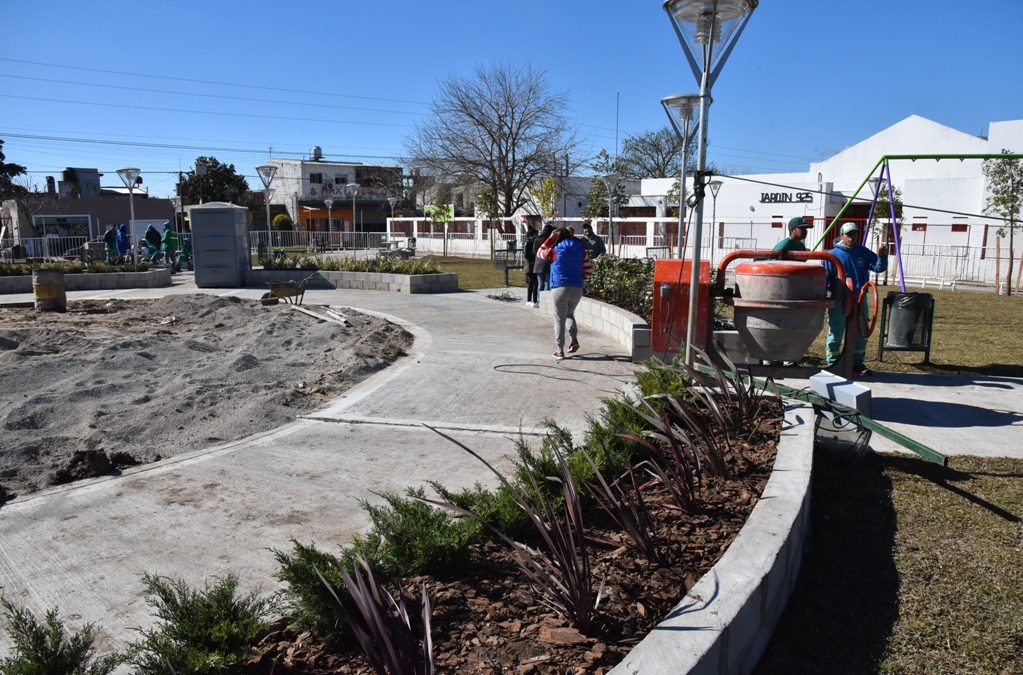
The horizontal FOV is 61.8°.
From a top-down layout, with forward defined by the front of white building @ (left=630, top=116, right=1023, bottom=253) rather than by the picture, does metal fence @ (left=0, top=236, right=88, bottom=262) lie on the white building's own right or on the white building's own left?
on the white building's own right

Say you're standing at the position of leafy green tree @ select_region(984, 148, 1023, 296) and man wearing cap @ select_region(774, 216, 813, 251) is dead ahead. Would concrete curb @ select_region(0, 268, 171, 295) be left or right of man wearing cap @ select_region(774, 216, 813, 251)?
right

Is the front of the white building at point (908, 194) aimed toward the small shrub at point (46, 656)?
yes

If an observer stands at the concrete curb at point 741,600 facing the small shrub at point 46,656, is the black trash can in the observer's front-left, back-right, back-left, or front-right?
back-right

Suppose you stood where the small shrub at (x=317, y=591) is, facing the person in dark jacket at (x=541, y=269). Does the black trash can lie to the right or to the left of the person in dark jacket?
right

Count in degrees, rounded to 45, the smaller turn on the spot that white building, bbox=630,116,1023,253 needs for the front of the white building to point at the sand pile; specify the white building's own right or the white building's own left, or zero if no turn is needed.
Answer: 0° — it already faces it

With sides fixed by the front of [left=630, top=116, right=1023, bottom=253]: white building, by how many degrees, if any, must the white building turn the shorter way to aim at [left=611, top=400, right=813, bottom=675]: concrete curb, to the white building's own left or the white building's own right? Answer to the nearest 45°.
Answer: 0° — it already faces it

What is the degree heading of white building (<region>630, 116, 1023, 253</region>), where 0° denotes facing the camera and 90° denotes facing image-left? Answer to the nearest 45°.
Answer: approximately 0°

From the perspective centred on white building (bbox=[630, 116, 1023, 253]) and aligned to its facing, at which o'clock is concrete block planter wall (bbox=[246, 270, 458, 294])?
The concrete block planter wall is roughly at 1 o'clock from the white building.

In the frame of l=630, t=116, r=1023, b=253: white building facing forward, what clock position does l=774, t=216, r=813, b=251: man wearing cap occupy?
The man wearing cap is roughly at 12 o'clock from the white building.

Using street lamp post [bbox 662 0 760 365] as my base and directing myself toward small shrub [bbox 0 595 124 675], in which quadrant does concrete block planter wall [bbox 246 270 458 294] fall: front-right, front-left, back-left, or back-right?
back-right
